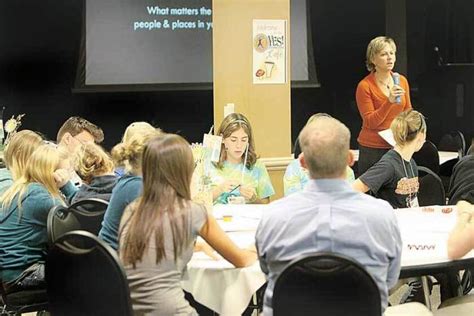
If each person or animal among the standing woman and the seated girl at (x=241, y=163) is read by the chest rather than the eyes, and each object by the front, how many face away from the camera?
0

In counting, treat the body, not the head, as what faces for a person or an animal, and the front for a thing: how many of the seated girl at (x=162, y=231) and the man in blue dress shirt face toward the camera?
0

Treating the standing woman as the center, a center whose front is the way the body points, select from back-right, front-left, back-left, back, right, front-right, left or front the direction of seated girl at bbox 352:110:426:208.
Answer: front-right

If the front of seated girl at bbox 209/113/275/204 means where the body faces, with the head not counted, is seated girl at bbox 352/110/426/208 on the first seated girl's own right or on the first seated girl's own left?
on the first seated girl's own left

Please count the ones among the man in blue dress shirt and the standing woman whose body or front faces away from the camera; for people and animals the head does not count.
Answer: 1

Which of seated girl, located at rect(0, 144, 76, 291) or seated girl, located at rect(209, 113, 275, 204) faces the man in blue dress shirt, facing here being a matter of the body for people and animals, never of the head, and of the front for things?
seated girl, located at rect(209, 113, 275, 204)

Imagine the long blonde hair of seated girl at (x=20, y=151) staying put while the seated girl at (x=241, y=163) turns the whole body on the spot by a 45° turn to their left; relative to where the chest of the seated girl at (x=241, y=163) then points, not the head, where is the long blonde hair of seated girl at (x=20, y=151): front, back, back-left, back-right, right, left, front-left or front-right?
right

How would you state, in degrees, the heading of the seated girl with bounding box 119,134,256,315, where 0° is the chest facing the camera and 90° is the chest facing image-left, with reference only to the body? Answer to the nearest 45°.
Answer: approximately 225°

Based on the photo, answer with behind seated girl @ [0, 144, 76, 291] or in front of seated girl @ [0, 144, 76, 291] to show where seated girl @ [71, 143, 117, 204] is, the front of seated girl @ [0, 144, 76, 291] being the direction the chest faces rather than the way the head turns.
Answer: in front

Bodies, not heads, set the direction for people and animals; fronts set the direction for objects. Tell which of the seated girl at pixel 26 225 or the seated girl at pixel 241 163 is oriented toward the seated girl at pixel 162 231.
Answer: the seated girl at pixel 241 163

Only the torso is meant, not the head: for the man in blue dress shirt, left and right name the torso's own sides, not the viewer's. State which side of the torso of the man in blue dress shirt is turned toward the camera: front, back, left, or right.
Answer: back

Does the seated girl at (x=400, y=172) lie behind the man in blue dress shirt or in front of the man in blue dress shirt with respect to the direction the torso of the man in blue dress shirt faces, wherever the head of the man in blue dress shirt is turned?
in front

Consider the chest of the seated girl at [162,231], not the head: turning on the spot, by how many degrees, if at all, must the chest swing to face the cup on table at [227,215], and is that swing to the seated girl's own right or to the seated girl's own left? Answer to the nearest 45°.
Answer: approximately 45° to the seated girl's own left

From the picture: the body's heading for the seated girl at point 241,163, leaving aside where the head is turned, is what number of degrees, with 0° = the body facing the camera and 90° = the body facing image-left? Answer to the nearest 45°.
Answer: approximately 0°

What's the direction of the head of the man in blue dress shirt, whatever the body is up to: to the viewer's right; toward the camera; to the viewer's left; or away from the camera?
away from the camera
